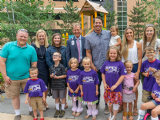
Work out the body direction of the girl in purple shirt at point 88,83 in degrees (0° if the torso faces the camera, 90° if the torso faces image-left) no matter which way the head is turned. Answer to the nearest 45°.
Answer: approximately 0°

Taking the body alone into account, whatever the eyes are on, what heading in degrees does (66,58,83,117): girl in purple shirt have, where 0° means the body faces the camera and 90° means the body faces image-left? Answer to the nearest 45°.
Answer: approximately 0°

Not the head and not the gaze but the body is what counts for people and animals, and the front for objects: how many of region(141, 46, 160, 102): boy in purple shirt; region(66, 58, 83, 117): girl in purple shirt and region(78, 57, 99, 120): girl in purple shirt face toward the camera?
3

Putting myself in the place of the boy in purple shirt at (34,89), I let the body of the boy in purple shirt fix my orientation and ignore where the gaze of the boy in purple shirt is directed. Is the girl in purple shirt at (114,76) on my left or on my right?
on my left

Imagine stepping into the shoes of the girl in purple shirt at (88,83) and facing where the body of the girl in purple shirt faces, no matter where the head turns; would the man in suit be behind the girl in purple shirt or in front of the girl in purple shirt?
behind

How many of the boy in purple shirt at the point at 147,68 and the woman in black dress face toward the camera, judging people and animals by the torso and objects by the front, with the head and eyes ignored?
2
